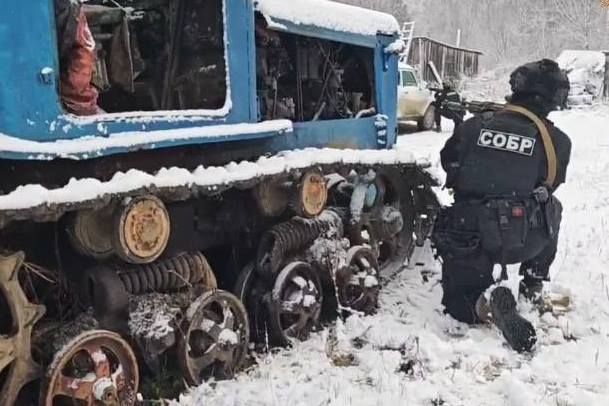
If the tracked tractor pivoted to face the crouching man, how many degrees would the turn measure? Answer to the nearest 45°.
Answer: approximately 45° to its right

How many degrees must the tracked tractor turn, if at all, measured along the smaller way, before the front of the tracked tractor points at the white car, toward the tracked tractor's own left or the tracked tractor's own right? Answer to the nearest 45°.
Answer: approximately 45° to the tracked tractor's own left

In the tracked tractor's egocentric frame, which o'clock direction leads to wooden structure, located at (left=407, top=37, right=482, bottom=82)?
The wooden structure is roughly at 11 o'clock from the tracked tractor.

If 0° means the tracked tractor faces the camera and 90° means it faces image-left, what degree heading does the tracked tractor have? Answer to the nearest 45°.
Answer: approximately 225°
